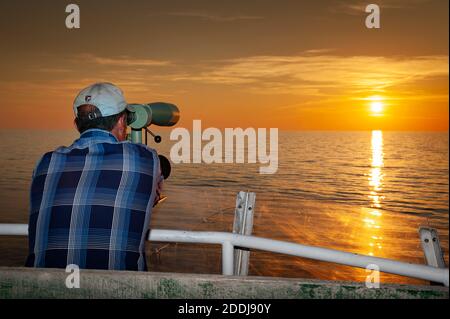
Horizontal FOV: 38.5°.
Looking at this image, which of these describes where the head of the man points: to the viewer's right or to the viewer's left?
to the viewer's right

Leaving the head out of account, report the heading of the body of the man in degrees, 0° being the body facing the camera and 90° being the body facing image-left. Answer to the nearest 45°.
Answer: approximately 225°
